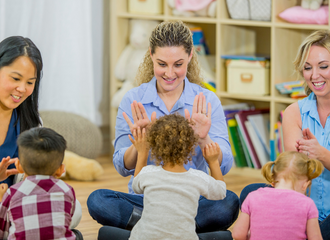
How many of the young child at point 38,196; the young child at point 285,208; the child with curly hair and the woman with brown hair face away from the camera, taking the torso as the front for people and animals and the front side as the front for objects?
3

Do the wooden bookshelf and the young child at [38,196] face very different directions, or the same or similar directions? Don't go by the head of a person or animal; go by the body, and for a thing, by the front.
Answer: very different directions

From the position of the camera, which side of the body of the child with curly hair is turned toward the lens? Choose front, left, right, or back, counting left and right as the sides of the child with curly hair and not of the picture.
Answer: back

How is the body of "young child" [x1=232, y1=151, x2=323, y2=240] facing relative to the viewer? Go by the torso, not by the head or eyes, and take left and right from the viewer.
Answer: facing away from the viewer

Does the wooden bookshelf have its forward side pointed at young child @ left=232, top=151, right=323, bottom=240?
yes

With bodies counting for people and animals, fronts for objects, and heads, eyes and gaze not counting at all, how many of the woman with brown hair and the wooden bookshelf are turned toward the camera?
2

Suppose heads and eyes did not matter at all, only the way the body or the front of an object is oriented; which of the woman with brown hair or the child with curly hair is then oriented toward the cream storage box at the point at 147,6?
the child with curly hair

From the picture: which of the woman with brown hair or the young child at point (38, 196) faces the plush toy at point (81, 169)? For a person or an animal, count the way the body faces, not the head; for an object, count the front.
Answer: the young child

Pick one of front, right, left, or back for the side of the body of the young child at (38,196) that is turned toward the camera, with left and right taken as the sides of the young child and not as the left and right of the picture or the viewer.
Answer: back

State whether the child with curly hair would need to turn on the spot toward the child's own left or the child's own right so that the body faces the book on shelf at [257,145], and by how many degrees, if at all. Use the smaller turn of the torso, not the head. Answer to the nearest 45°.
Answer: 0° — they already face it

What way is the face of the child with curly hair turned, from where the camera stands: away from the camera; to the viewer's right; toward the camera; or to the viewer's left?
away from the camera
